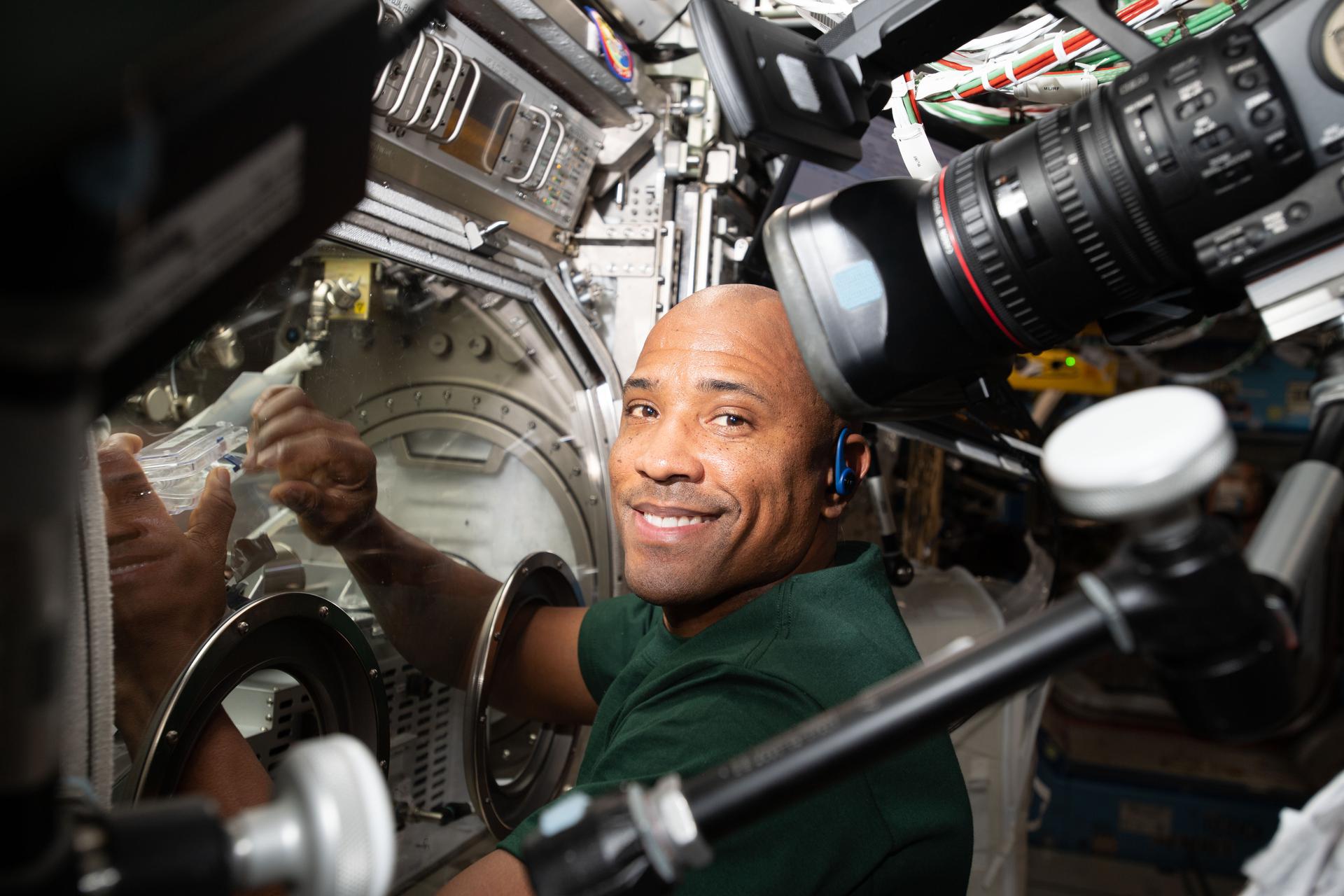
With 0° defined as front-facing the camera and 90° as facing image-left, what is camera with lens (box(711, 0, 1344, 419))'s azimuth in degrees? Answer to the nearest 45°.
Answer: approximately 90°

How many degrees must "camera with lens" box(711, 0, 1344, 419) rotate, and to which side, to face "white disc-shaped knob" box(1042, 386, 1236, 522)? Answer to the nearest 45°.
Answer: approximately 90° to its left

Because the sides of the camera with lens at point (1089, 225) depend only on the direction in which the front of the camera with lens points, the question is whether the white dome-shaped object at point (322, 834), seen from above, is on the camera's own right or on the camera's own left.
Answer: on the camera's own left
